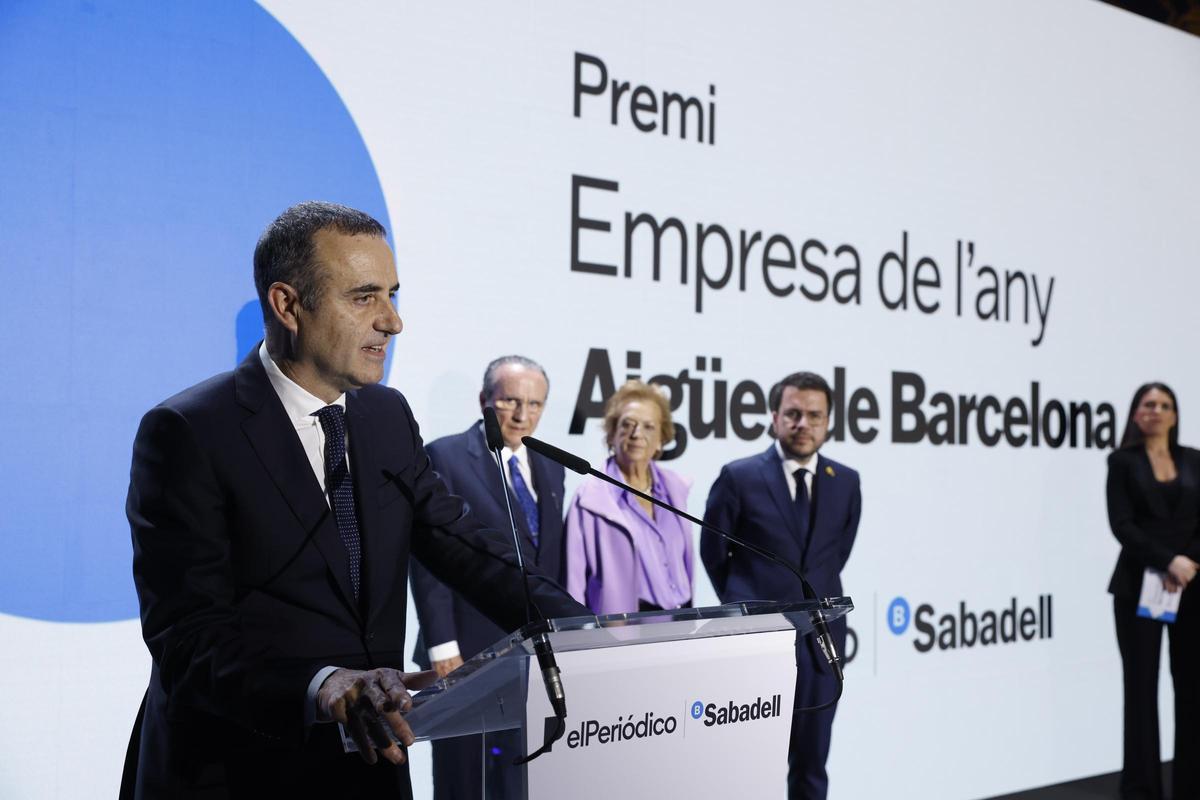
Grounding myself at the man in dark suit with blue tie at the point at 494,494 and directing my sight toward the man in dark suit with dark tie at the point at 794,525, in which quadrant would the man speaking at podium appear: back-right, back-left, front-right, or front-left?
back-right

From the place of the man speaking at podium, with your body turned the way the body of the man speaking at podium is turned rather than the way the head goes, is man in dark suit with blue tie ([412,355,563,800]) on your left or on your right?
on your left

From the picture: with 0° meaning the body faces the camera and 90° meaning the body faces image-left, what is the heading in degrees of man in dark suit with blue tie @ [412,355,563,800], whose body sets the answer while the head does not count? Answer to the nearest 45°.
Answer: approximately 315°

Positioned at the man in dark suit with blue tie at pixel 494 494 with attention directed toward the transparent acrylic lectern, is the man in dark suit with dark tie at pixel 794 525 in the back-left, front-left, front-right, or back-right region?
back-left

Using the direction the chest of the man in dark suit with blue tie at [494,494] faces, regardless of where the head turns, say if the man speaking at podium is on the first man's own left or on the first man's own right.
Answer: on the first man's own right

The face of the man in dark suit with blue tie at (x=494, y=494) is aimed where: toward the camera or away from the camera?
toward the camera

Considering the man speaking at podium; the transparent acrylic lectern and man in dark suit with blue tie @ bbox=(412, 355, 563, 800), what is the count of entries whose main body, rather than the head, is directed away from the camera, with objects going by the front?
0

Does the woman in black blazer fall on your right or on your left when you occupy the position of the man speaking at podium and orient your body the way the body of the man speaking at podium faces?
on your left
